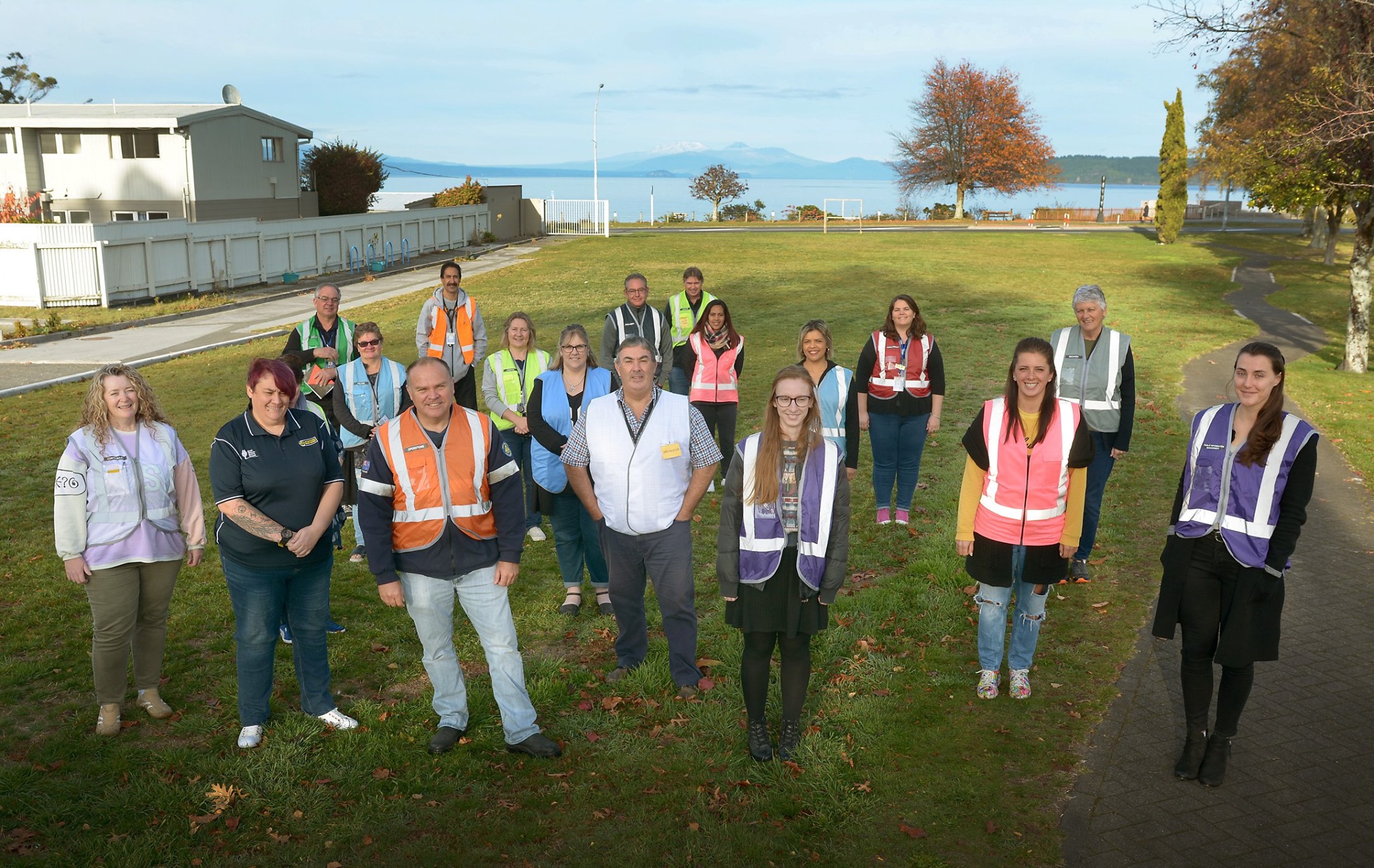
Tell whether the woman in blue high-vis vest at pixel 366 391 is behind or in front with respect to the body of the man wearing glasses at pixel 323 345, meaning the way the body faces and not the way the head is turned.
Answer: in front

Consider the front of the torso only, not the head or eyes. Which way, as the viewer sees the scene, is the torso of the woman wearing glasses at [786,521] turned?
toward the camera

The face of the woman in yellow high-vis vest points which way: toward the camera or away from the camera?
toward the camera

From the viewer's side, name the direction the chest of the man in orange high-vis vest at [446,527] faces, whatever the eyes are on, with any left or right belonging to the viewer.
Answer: facing the viewer

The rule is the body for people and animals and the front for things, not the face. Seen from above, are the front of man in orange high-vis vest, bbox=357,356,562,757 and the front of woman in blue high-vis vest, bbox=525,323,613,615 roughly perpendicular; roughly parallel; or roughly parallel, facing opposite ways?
roughly parallel

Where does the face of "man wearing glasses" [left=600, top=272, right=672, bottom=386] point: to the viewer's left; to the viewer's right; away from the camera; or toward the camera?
toward the camera

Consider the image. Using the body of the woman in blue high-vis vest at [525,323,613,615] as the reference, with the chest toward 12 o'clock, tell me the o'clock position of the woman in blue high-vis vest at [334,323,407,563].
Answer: the woman in blue high-vis vest at [334,323,407,563] is roughly at 4 o'clock from the woman in blue high-vis vest at [525,323,613,615].

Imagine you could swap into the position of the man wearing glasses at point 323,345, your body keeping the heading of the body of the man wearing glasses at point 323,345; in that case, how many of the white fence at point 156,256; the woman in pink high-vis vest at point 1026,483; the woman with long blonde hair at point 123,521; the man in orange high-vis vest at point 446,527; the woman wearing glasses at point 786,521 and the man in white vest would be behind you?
1

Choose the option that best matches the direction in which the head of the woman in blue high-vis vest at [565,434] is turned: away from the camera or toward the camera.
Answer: toward the camera

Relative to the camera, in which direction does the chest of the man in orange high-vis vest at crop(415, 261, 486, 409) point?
toward the camera

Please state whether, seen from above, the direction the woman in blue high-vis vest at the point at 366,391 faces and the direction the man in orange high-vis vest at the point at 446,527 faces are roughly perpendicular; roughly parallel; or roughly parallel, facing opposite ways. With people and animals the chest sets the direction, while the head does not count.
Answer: roughly parallel

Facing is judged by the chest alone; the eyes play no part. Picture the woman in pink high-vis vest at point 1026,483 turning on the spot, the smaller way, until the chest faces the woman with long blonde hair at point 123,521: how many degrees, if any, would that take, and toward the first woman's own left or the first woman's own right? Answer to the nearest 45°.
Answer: approximately 90° to the first woman's own right

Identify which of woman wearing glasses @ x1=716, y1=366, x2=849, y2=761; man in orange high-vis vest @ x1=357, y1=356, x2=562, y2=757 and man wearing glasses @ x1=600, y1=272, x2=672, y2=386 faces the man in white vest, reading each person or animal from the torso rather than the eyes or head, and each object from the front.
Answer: the man wearing glasses

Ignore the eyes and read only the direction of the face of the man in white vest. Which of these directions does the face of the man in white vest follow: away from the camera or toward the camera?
toward the camera

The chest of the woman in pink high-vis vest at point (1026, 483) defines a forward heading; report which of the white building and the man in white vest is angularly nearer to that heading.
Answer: the man in white vest

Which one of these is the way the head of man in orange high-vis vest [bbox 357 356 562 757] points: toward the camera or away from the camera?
toward the camera
